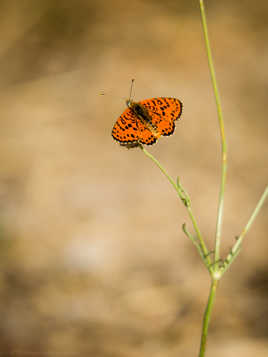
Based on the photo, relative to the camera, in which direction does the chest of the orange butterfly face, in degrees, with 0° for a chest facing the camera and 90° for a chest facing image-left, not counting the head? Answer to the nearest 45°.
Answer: approximately 135°
